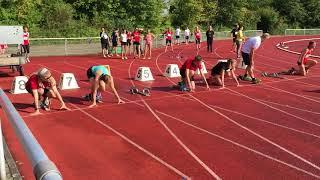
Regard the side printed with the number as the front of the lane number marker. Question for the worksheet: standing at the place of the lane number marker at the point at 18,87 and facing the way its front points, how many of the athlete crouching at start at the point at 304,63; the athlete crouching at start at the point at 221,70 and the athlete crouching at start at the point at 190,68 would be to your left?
3

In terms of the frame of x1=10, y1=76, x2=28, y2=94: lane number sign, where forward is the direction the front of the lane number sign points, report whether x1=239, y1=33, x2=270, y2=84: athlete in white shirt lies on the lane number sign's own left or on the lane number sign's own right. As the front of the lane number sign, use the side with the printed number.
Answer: on the lane number sign's own left

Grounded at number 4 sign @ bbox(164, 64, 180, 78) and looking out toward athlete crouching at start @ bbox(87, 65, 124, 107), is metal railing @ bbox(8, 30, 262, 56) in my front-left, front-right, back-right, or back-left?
back-right

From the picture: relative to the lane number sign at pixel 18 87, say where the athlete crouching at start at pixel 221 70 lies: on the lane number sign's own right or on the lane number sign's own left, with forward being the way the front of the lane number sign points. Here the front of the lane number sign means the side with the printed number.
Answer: on the lane number sign's own left

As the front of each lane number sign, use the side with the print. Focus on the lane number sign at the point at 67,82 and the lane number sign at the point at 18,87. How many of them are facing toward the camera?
2
